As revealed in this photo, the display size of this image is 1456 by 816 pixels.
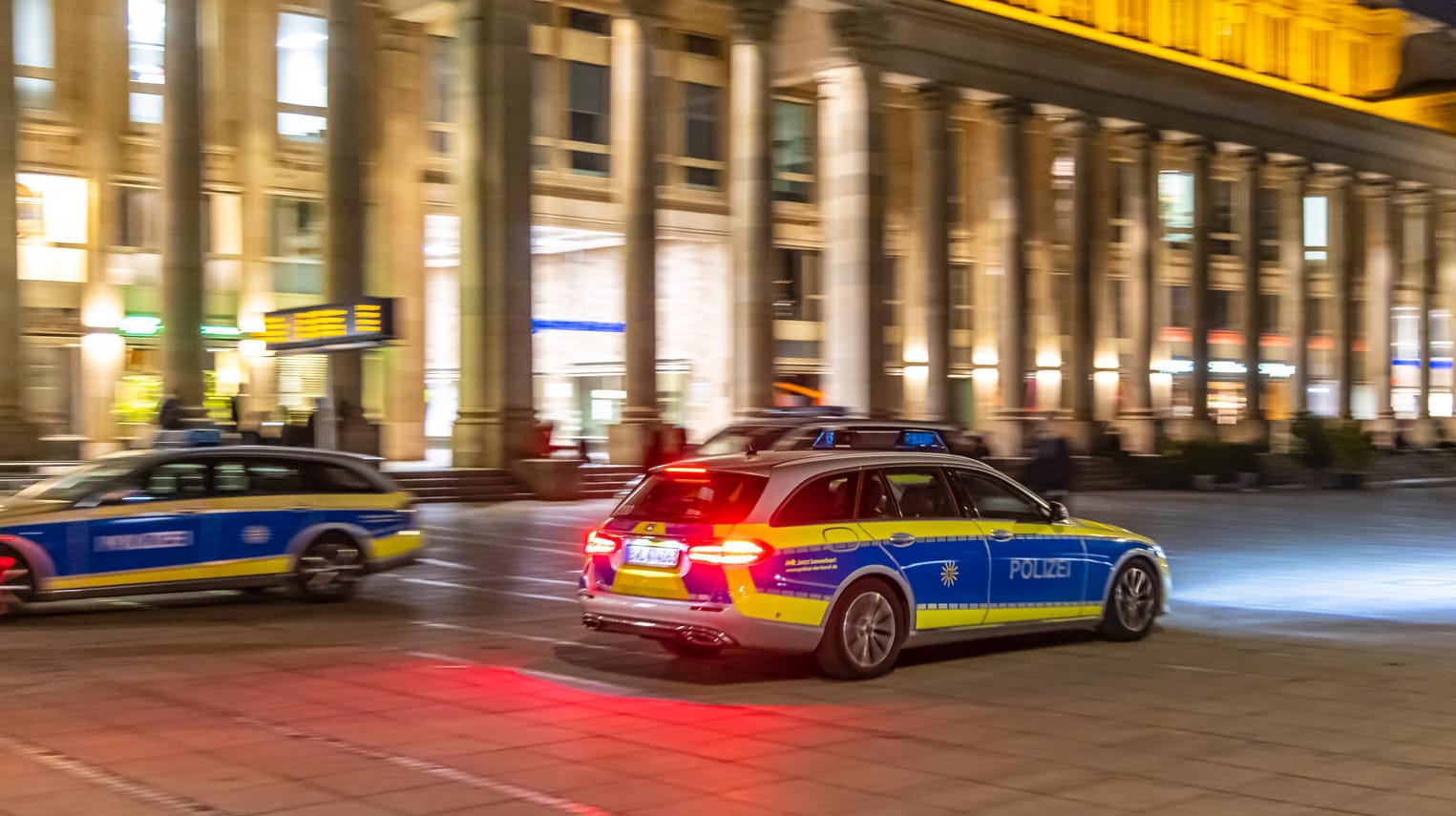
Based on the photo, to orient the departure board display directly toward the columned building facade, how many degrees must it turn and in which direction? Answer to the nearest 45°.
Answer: approximately 180°

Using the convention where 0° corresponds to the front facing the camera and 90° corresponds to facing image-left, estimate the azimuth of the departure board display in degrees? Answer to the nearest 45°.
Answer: approximately 45°

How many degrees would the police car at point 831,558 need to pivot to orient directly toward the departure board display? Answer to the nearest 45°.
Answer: approximately 90° to its left

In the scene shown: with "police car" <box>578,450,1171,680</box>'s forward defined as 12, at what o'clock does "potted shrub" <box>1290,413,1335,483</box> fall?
The potted shrub is roughly at 11 o'clock from the police car.

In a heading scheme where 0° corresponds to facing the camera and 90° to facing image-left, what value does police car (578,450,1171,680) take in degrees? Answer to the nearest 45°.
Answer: approximately 225°

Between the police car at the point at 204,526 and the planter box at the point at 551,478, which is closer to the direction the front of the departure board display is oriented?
the police car

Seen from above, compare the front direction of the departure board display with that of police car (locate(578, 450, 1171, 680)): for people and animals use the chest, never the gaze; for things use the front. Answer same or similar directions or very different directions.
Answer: very different directions
